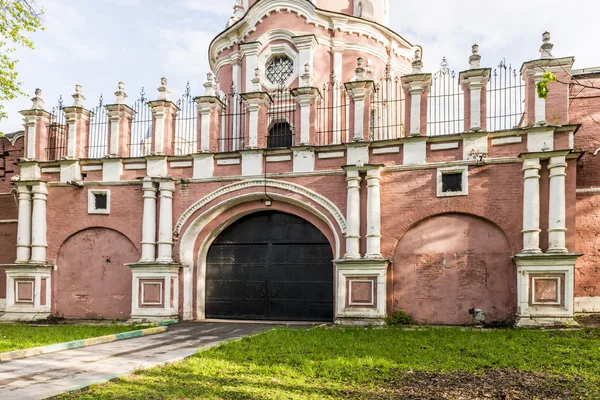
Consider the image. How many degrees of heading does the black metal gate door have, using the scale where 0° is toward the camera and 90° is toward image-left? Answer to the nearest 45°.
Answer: approximately 0°

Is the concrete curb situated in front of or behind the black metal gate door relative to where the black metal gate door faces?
in front

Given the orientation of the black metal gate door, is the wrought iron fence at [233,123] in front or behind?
behind

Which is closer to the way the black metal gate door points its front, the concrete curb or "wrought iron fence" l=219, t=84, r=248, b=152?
the concrete curb
